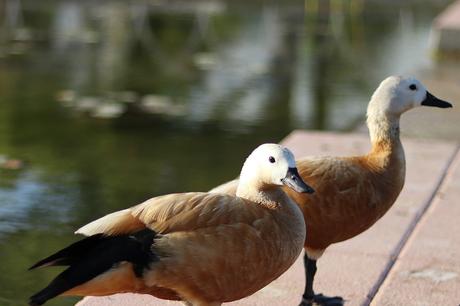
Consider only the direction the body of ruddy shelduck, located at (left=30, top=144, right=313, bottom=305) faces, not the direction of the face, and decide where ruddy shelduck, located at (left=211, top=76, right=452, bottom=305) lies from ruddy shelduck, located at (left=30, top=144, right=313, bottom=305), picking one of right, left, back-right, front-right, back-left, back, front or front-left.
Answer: front-left

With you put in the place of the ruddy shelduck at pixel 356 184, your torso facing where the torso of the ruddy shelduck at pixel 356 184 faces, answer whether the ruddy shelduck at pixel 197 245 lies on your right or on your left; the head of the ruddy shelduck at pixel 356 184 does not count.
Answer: on your right

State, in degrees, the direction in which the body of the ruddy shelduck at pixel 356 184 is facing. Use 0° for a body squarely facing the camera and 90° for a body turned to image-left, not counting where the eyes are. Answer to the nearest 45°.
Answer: approximately 270°

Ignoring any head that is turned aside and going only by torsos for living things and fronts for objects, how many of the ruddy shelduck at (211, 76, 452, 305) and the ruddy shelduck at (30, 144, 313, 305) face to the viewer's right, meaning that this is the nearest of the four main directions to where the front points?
2

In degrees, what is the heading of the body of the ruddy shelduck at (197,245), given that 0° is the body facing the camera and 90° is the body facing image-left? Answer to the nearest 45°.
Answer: approximately 270°
